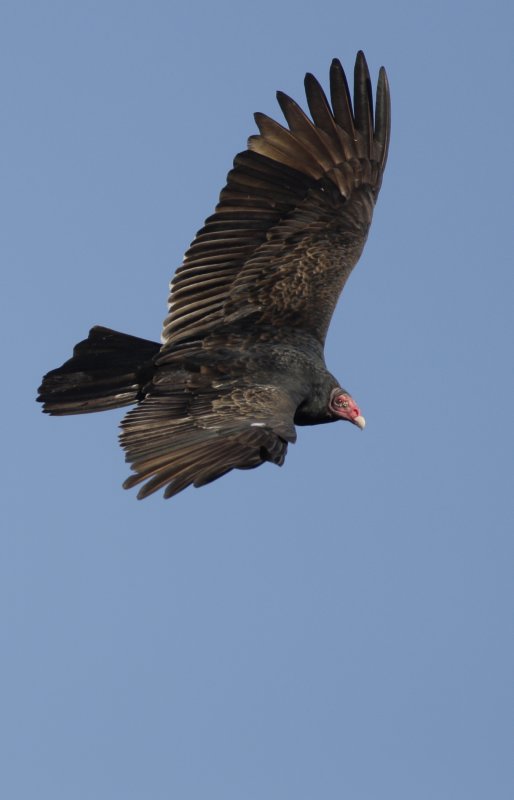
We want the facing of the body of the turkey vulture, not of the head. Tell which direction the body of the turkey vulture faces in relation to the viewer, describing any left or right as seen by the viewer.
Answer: facing to the right of the viewer
